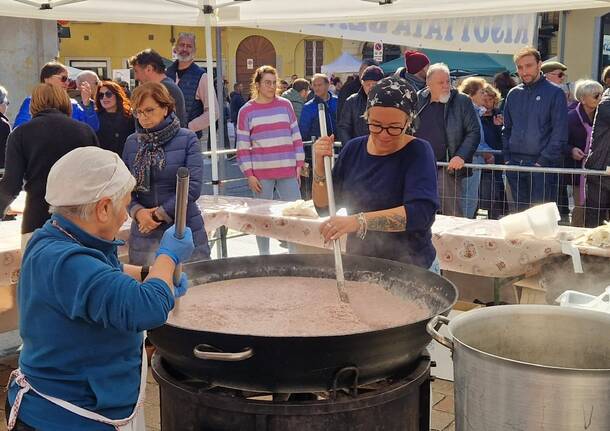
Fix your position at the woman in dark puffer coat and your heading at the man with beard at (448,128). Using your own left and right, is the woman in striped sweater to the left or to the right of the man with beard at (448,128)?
left

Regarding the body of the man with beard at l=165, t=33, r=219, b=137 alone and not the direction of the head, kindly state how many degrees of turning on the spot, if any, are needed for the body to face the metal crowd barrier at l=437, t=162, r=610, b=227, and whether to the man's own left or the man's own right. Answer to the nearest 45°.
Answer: approximately 90° to the man's own left

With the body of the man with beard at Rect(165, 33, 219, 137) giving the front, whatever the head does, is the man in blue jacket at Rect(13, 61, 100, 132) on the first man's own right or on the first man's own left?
on the first man's own right

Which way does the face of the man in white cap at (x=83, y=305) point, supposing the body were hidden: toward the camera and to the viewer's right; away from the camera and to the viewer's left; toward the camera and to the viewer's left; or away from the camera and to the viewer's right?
away from the camera and to the viewer's right

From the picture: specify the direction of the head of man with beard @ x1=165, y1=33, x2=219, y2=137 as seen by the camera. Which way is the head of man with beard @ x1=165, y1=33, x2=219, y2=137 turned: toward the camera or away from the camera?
toward the camera

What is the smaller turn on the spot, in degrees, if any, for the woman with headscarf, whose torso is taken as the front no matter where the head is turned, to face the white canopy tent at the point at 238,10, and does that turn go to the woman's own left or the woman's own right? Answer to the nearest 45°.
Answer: approximately 135° to the woman's own right

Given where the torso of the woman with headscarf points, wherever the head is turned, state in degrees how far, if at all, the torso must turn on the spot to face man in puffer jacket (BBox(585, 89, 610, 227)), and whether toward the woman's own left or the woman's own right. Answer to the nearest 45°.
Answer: approximately 180°

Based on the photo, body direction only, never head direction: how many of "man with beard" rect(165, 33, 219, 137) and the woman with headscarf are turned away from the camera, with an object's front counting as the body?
0

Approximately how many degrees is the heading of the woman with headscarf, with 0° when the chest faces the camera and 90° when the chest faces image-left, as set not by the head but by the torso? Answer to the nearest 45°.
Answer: approximately 45°

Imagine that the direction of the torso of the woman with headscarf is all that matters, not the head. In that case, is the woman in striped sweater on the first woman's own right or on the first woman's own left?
on the first woman's own right

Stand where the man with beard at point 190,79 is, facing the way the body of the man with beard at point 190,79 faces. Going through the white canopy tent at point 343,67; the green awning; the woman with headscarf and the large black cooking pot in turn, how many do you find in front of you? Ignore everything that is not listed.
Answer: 2

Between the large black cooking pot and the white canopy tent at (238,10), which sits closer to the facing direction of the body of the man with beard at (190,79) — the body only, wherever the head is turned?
the large black cooking pot

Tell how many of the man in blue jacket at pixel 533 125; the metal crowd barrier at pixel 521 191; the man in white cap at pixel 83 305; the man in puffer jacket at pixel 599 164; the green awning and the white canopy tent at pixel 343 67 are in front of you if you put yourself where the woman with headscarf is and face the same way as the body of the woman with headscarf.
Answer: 1

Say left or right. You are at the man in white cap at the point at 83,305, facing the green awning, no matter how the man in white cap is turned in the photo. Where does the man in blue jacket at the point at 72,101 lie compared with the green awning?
left

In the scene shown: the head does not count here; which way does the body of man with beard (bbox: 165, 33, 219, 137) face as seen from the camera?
toward the camera

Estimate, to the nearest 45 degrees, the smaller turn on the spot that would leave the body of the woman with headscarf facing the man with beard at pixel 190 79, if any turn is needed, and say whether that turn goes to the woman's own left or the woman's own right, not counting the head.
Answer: approximately 90° to the woman's own right

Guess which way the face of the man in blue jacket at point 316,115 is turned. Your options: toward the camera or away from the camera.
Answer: toward the camera
